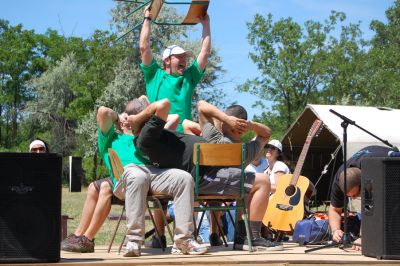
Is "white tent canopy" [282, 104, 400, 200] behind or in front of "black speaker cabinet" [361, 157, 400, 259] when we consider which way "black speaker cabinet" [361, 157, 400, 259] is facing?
behind

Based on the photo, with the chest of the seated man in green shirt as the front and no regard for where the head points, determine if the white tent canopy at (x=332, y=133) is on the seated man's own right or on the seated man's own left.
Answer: on the seated man's own left

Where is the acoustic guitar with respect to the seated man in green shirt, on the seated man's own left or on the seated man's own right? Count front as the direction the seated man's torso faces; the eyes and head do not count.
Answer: on the seated man's own left

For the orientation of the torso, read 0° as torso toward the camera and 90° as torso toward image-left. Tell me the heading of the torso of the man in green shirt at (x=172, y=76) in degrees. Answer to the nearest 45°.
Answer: approximately 315°

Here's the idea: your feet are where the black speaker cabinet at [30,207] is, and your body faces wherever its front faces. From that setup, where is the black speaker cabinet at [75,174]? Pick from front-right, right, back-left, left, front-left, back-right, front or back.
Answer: back

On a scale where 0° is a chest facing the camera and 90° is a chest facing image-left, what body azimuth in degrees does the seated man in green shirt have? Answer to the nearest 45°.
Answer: approximately 315°

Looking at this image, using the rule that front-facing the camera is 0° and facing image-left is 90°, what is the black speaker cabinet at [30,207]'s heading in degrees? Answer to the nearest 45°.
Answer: approximately 0°

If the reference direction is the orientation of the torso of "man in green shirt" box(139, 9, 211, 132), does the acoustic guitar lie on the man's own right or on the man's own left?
on the man's own left
